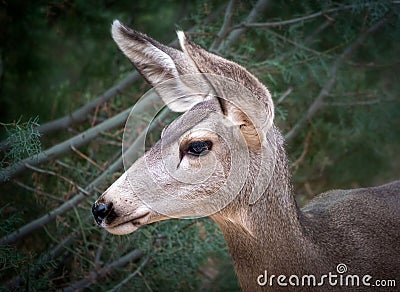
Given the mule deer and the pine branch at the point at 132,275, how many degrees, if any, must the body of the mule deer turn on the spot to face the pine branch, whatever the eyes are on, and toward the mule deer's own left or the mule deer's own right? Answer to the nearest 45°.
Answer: approximately 45° to the mule deer's own right

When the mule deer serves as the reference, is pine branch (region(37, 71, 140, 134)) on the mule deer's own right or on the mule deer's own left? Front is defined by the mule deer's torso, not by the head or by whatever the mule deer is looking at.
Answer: on the mule deer's own right

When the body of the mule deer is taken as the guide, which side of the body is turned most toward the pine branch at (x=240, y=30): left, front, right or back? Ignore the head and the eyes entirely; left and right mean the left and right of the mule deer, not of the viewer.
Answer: right

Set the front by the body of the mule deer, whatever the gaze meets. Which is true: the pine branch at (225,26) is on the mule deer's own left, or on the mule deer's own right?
on the mule deer's own right

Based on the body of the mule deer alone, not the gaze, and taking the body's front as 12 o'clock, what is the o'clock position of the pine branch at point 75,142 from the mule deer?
The pine branch is roughly at 2 o'clock from the mule deer.

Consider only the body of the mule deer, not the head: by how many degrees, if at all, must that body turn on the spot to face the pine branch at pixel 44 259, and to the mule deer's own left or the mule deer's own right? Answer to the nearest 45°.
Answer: approximately 45° to the mule deer's own right

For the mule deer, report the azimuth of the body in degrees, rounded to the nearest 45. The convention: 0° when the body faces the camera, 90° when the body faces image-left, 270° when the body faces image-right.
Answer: approximately 90°

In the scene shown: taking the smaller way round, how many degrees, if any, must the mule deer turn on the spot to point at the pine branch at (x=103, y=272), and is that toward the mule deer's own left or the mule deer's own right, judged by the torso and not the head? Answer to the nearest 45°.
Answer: approximately 45° to the mule deer's own right

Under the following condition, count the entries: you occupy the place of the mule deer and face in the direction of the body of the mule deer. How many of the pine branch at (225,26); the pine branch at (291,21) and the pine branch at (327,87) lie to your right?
3

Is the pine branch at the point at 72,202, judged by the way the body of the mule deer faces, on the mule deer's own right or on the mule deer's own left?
on the mule deer's own right
